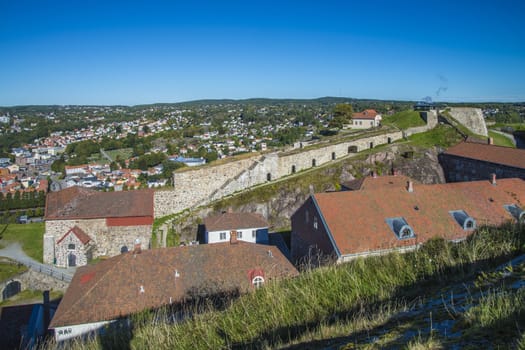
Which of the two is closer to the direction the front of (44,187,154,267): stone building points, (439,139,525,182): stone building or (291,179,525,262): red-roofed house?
the red-roofed house

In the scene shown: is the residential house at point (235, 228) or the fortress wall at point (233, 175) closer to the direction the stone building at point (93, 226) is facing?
the residential house

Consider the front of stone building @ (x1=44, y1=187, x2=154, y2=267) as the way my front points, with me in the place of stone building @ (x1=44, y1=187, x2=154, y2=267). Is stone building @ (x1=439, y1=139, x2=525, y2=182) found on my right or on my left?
on my left

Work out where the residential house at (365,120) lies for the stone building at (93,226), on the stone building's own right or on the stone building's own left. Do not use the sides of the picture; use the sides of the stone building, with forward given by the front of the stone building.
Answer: on the stone building's own left

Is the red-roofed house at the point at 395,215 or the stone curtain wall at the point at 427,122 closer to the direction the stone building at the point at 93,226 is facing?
the red-roofed house

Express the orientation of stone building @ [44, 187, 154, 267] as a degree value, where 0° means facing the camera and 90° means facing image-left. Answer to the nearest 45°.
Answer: approximately 0°

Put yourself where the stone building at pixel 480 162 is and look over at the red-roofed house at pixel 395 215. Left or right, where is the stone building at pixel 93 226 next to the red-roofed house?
right

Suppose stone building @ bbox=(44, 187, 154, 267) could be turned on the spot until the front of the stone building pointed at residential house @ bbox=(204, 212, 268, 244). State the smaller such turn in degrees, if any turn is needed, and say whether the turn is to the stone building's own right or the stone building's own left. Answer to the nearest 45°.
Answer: approximately 45° to the stone building's own left

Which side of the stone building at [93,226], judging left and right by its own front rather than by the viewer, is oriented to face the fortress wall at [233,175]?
left

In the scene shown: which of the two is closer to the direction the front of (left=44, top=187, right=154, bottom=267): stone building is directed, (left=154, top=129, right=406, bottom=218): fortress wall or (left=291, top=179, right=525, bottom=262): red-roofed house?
the red-roofed house

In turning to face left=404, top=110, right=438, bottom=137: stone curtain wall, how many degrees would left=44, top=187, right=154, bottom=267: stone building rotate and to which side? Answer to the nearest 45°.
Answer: approximately 90° to its left

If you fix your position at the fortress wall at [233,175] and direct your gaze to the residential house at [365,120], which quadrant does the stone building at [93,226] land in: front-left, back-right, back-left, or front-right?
back-left
